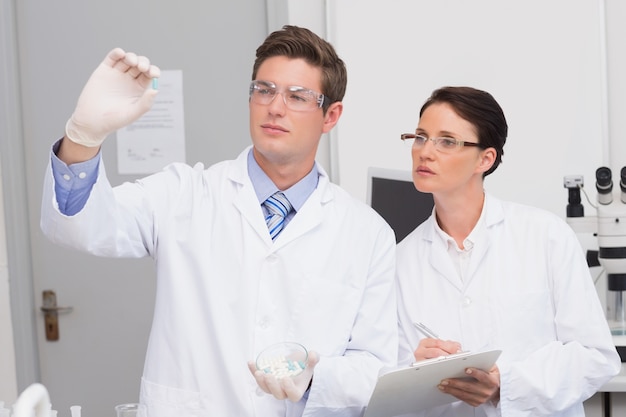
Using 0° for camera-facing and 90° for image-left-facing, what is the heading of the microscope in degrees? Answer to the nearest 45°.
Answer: approximately 0°

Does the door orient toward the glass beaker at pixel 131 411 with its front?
yes

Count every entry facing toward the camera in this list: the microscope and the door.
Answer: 2

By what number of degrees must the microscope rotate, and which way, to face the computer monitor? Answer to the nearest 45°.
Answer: approximately 45° to its right

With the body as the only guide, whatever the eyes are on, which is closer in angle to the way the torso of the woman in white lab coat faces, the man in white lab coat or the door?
the man in white lab coat

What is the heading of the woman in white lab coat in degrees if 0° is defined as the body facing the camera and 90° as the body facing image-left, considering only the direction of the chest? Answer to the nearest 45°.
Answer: approximately 45°
